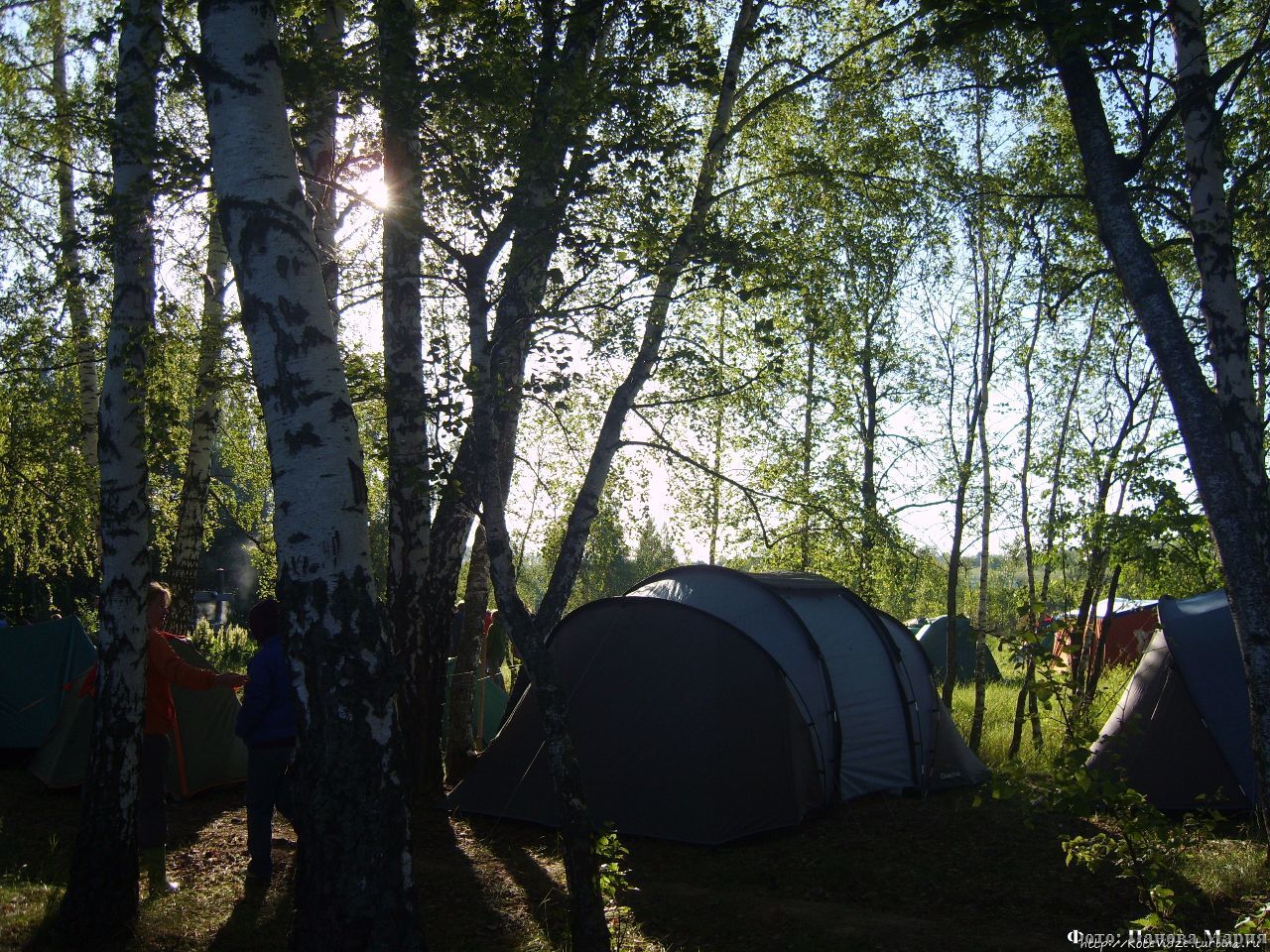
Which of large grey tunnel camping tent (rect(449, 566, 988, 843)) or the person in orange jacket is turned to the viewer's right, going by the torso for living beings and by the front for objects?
the person in orange jacket

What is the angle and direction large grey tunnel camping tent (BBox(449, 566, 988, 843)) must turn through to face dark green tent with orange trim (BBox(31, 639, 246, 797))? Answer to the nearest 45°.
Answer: approximately 45° to its right

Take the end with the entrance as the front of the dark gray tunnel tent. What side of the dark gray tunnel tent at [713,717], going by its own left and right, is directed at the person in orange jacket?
front

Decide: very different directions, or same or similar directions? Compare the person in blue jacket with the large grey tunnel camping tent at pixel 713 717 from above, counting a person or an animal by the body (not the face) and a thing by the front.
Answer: same or similar directions

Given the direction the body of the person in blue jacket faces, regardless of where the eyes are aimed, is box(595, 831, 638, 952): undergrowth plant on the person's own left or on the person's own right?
on the person's own left

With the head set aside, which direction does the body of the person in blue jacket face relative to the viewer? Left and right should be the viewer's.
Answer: facing to the left of the viewer

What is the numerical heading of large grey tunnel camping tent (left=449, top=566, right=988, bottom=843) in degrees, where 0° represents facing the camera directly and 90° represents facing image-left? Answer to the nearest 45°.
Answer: approximately 45°

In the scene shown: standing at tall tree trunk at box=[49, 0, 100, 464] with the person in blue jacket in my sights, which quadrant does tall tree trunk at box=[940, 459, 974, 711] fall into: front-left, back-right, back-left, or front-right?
front-left

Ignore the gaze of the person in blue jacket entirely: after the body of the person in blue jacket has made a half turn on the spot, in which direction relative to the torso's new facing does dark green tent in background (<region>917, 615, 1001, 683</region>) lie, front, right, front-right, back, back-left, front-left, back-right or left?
front-left

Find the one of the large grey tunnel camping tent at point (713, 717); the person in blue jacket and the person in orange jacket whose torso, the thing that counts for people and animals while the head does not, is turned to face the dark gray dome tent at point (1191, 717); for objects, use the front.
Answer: the person in orange jacket

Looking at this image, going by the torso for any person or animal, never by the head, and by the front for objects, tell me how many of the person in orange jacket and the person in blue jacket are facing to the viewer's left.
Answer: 1

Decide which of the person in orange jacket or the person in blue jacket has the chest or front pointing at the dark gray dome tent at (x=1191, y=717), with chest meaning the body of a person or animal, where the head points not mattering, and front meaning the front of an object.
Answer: the person in orange jacket

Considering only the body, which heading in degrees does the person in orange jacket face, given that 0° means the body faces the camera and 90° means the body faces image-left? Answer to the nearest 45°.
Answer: approximately 270°

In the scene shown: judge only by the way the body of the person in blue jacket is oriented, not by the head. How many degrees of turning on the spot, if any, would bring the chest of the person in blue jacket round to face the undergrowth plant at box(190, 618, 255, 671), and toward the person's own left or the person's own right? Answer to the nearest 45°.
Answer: approximately 90° to the person's own right

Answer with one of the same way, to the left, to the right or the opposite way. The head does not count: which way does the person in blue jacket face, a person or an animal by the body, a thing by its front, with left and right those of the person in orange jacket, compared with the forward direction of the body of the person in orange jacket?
the opposite way
